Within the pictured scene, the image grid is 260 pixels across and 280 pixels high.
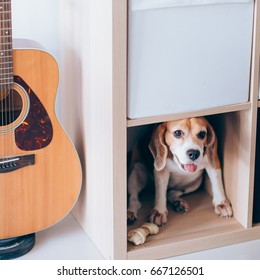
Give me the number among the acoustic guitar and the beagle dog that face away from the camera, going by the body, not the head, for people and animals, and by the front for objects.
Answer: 0

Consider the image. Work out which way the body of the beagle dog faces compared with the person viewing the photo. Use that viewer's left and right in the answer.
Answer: facing the viewer and to the right of the viewer

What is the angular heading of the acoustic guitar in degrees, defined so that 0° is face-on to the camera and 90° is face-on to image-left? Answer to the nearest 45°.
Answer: approximately 0°
